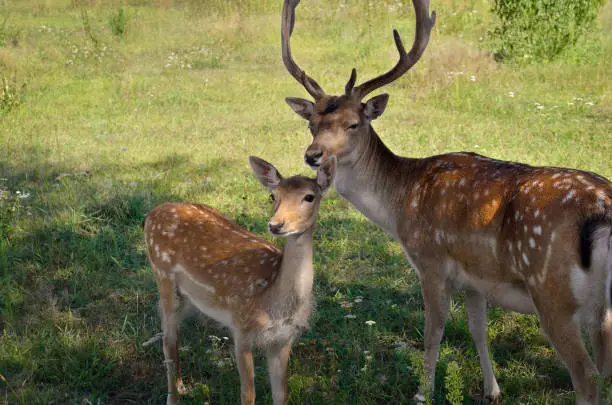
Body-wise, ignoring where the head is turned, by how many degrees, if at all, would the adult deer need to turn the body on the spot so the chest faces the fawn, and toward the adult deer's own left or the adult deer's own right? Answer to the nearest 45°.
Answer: approximately 45° to the adult deer's own left

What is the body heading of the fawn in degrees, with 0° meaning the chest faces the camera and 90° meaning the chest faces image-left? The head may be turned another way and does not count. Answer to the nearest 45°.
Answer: approximately 315°

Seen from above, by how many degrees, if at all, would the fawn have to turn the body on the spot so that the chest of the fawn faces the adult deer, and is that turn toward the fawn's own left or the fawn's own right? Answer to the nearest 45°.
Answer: approximately 45° to the fawn's own left

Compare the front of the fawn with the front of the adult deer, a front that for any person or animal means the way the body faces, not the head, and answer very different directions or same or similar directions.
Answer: very different directions

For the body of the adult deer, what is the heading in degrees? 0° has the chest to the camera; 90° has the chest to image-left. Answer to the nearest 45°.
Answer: approximately 135°
